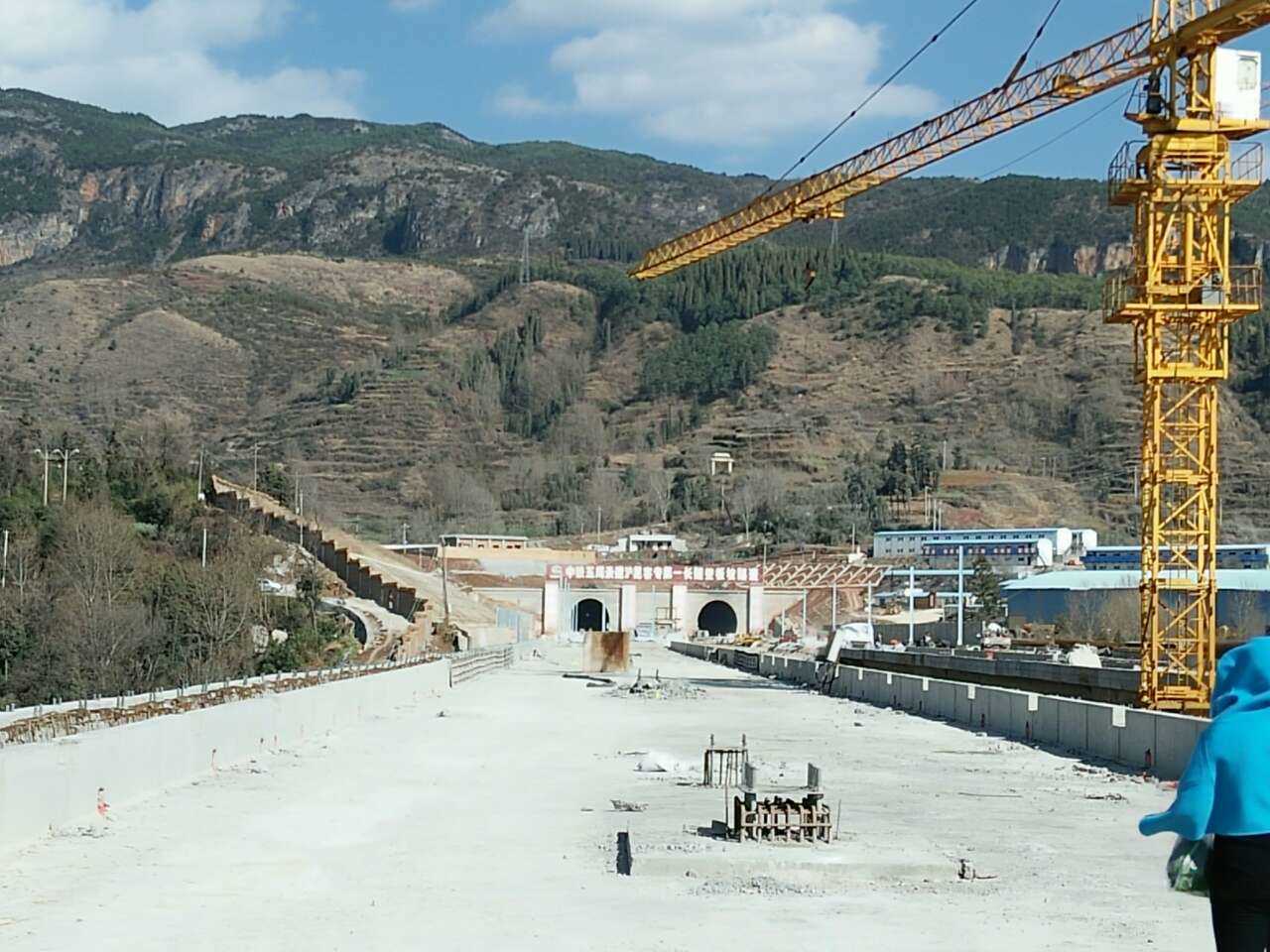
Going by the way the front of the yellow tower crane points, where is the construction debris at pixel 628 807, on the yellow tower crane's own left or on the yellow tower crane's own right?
on the yellow tower crane's own left

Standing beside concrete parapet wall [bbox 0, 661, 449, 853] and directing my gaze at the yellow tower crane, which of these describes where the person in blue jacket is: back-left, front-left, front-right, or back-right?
back-right

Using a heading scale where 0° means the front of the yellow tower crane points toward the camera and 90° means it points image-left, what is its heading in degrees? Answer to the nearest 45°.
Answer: approximately 135°

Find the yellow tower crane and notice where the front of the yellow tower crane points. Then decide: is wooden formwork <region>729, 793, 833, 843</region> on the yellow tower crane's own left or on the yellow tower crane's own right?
on the yellow tower crane's own left

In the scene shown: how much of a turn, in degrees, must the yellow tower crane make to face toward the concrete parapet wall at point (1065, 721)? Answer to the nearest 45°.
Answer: approximately 135° to its left

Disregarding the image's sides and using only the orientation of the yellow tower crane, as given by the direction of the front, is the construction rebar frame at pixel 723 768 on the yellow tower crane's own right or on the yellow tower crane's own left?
on the yellow tower crane's own left

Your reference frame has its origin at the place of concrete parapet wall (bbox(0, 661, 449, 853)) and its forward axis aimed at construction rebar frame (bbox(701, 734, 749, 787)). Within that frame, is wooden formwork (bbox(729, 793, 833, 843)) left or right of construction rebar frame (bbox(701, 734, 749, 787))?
right

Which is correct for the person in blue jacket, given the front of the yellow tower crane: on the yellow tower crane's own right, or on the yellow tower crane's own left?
on the yellow tower crane's own left

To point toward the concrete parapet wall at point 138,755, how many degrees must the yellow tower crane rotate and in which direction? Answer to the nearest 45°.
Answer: approximately 90° to its left
